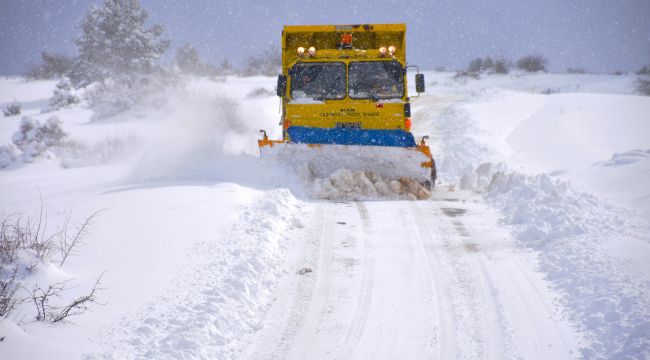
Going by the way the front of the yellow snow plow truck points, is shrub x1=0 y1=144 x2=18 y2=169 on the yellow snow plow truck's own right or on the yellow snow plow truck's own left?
on the yellow snow plow truck's own right

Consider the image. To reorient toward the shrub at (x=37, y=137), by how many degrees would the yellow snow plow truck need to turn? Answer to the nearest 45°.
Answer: approximately 135° to its right

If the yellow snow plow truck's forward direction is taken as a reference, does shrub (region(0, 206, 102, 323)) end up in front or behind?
in front

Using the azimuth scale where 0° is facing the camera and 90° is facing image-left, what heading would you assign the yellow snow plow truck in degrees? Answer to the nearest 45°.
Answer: approximately 0°

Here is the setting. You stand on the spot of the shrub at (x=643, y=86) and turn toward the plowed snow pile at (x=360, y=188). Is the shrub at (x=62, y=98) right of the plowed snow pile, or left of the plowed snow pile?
right

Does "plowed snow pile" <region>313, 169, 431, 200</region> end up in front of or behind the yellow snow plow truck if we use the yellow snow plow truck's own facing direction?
in front

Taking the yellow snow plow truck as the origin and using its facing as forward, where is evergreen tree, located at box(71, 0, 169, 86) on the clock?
The evergreen tree is roughly at 5 o'clock from the yellow snow plow truck.
